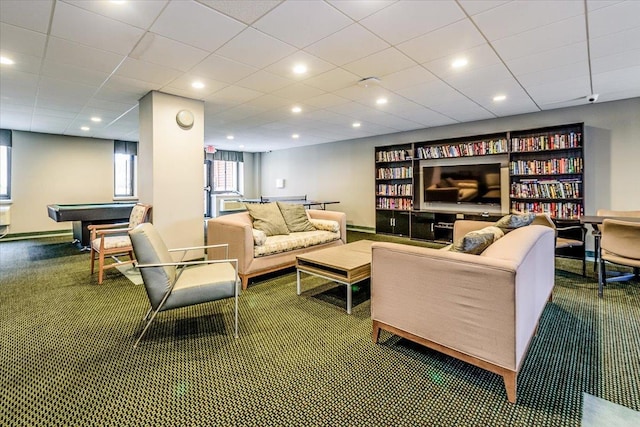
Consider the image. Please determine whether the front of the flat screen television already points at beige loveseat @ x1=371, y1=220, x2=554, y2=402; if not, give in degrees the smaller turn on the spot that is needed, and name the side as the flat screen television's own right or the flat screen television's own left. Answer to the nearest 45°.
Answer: approximately 45° to the flat screen television's own left

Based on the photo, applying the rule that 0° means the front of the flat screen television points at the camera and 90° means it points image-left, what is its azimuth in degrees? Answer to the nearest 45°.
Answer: approximately 45°

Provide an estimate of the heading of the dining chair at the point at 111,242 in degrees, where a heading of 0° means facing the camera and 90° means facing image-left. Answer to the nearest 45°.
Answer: approximately 45°

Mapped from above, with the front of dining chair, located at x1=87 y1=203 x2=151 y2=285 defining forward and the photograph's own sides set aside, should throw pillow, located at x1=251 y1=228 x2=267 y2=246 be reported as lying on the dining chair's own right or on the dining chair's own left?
on the dining chair's own left

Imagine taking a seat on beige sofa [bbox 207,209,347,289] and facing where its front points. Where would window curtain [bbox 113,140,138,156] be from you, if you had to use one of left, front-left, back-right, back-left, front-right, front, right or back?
back

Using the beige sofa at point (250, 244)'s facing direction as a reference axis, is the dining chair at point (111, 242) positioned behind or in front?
behind
